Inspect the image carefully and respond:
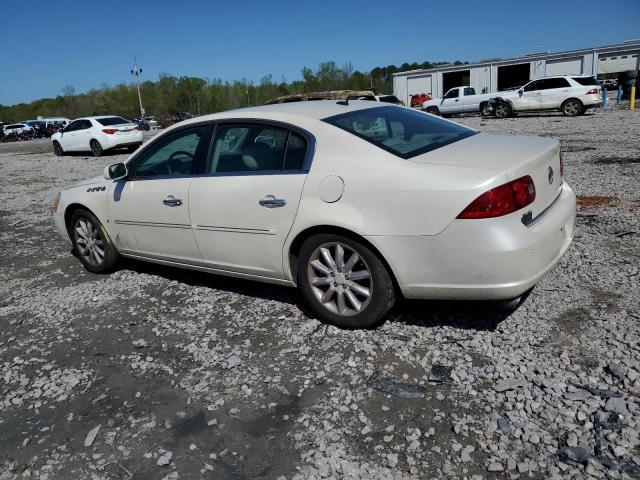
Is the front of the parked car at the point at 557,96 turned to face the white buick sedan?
no

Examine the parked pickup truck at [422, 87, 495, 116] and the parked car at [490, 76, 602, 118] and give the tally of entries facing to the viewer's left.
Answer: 2

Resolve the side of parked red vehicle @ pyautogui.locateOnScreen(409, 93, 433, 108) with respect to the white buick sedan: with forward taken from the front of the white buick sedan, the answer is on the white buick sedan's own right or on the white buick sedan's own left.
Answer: on the white buick sedan's own right

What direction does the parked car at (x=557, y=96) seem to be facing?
to the viewer's left

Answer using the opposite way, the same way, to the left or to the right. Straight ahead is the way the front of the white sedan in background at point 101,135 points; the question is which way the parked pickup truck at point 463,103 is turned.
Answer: the same way

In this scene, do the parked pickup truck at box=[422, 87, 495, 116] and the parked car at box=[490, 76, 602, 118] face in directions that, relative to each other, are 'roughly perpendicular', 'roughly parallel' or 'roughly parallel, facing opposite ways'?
roughly parallel

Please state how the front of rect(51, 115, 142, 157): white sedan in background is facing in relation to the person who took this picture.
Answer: facing away from the viewer and to the left of the viewer

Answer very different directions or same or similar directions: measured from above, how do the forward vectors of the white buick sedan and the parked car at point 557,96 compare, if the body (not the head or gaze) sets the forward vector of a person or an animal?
same or similar directions

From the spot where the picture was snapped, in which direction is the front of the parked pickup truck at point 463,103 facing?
facing to the left of the viewer

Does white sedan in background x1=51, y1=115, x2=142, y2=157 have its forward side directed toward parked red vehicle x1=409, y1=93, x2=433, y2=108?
no

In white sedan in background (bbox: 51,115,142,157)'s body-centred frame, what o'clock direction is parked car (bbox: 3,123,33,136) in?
The parked car is roughly at 1 o'clock from the white sedan in background.

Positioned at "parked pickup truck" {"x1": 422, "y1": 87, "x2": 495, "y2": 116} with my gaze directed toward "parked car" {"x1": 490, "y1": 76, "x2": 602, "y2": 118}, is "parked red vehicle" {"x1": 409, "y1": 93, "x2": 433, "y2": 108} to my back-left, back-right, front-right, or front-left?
back-left

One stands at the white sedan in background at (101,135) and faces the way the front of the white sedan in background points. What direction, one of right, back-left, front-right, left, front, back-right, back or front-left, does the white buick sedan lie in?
back-left

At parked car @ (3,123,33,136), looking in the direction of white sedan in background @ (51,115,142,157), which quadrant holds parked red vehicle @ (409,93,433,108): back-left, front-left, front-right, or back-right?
front-left

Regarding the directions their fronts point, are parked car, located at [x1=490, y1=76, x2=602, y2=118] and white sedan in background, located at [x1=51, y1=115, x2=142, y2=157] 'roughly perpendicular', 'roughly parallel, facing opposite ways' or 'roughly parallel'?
roughly parallel

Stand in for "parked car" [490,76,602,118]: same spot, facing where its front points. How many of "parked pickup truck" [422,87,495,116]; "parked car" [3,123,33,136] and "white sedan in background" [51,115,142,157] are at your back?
0

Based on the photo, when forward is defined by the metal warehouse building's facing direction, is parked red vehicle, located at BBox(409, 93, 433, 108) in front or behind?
in front

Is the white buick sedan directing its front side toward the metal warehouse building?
no

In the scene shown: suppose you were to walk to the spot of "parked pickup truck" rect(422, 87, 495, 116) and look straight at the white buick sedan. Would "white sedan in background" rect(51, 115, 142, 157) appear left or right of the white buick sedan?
right

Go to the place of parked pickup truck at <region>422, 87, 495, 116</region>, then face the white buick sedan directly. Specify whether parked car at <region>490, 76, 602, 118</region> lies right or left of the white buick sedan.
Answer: left

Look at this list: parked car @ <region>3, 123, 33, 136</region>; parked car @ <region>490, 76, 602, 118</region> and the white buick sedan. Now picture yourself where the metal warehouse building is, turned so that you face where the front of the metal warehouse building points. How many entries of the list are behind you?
0
